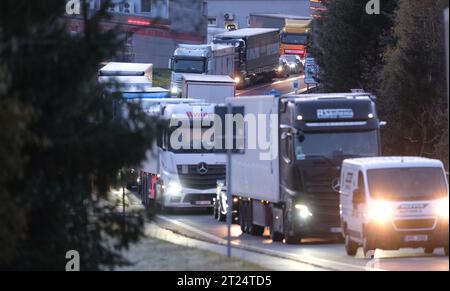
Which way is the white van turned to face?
toward the camera

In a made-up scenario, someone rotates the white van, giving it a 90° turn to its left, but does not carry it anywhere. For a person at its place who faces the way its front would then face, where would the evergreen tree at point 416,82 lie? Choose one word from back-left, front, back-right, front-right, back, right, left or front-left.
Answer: left

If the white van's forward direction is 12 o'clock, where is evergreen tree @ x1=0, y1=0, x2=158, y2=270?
The evergreen tree is roughly at 1 o'clock from the white van.

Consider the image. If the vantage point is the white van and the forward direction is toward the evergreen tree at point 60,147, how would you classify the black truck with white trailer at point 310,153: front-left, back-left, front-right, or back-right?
back-right

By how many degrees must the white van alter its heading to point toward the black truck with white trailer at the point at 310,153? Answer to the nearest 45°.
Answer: approximately 135° to its right
